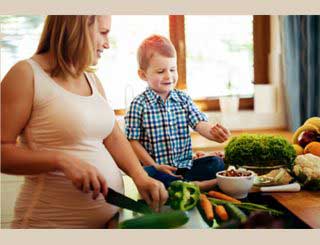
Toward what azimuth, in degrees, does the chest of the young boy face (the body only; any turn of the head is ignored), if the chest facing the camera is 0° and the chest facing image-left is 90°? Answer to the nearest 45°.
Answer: approximately 315°
